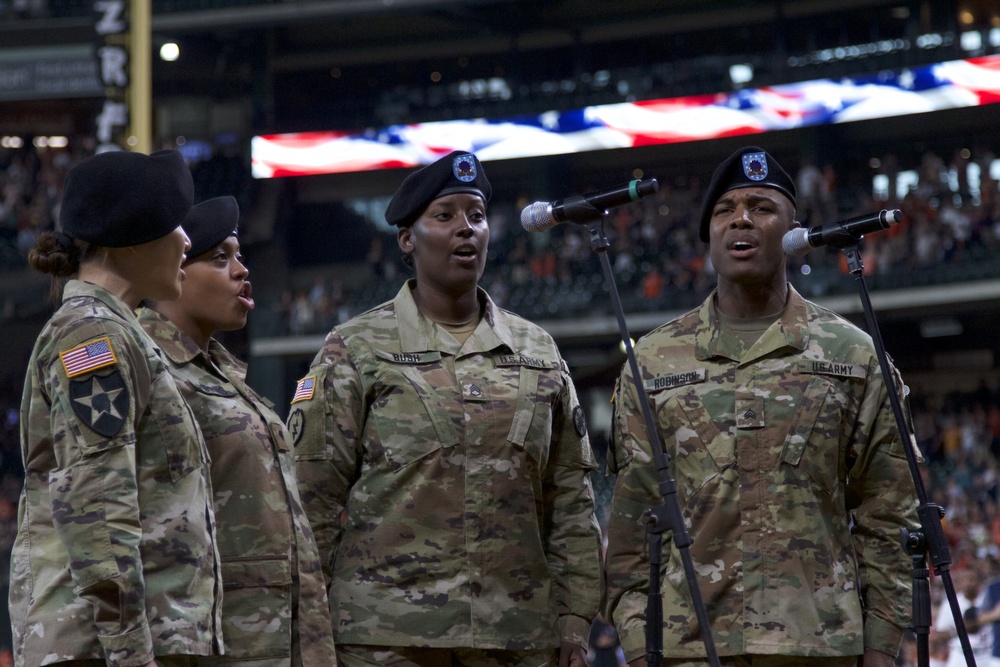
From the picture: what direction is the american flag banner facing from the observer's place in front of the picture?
facing the viewer

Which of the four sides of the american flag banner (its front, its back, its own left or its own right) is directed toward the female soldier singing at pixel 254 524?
front

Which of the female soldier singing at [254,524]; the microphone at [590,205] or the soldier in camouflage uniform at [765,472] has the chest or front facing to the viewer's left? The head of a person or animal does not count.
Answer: the microphone

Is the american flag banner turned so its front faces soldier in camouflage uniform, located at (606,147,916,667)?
yes

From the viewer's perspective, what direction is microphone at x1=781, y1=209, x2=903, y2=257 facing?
to the viewer's left

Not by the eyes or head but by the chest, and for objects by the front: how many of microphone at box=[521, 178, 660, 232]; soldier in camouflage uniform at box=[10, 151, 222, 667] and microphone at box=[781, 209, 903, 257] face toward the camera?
0

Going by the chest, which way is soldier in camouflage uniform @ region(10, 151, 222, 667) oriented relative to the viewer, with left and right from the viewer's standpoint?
facing to the right of the viewer

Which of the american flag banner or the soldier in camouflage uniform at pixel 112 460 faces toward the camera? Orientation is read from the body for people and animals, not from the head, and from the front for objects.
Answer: the american flag banner

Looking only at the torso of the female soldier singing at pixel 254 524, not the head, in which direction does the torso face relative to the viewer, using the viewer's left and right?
facing the viewer and to the right of the viewer

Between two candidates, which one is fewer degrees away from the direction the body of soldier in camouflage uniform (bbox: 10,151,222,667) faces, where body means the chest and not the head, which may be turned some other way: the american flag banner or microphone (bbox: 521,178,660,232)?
the microphone

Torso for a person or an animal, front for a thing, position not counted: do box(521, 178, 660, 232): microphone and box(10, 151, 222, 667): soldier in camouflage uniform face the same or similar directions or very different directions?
very different directions

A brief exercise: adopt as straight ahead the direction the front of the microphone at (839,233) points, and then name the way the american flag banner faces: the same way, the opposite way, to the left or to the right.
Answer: to the left

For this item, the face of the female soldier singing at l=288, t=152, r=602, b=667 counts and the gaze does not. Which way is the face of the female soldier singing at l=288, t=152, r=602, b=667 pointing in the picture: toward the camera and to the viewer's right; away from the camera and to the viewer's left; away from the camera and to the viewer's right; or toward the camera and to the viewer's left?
toward the camera and to the viewer's right

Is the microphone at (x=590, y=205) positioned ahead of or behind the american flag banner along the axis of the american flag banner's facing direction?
ahead

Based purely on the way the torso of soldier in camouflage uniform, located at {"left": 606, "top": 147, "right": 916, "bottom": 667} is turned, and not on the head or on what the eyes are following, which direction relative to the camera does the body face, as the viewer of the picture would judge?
toward the camera

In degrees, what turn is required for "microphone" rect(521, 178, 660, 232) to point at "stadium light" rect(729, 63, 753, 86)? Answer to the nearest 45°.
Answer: approximately 90° to its right

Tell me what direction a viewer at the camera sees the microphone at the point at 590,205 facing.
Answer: facing to the left of the viewer
